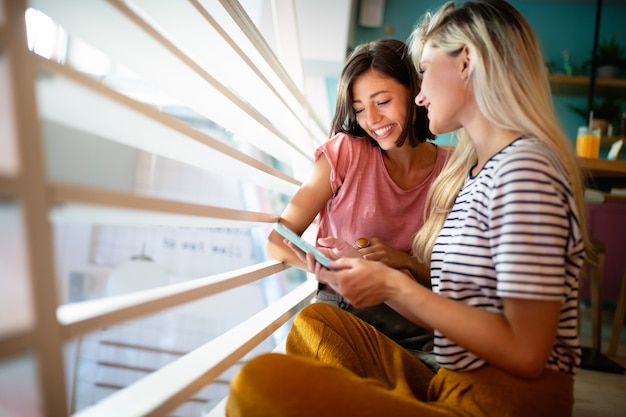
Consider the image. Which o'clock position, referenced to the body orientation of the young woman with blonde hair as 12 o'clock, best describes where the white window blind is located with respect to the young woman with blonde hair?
The white window blind is roughly at 11 o'clock from the young woman with blonde hair.

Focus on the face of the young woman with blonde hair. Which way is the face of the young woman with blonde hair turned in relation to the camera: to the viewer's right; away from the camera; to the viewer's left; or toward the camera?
to the viewer's left

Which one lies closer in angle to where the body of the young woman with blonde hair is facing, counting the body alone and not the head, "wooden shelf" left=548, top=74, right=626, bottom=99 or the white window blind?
the white window blind

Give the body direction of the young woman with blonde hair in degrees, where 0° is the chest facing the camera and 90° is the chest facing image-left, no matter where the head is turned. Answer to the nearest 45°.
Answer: approximately 90°
